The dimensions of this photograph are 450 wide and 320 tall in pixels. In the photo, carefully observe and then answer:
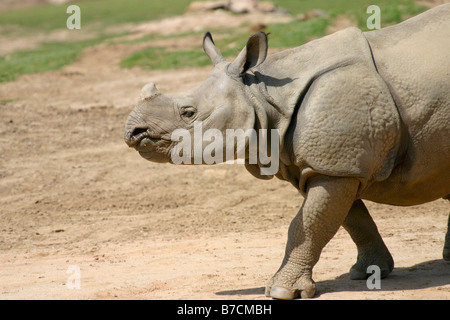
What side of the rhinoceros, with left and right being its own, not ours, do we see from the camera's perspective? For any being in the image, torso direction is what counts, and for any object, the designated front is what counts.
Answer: left
